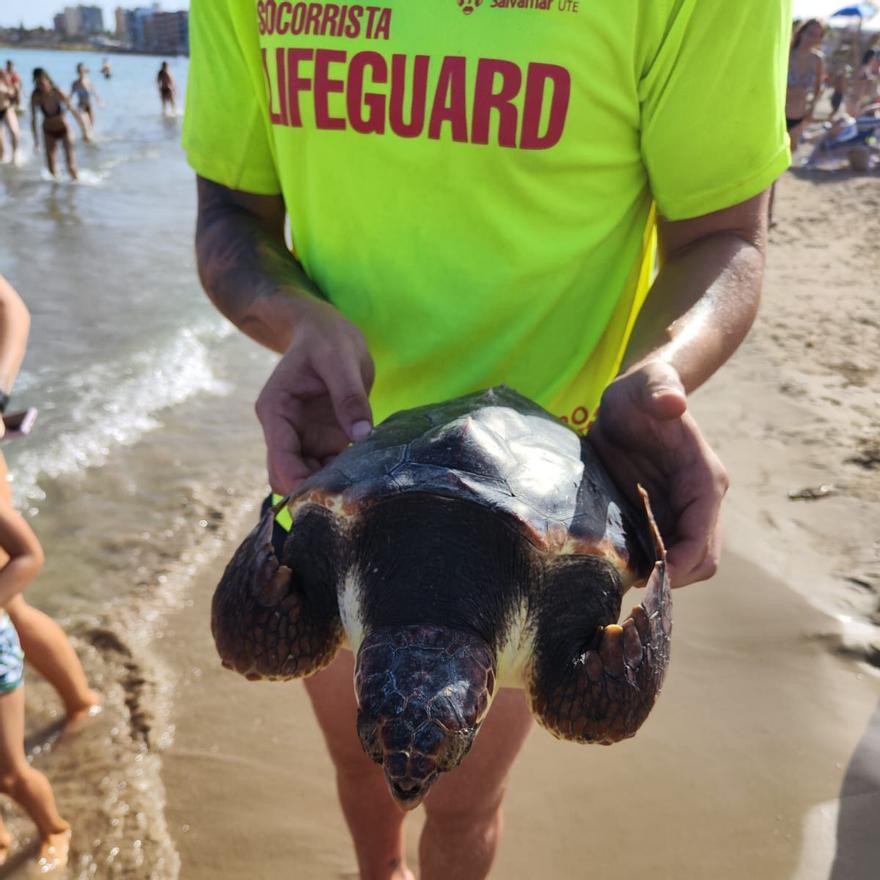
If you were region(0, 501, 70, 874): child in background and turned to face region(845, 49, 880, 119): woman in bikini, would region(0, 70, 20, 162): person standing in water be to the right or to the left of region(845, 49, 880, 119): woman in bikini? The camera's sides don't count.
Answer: left

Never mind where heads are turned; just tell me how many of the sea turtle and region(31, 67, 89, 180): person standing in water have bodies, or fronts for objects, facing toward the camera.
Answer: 2

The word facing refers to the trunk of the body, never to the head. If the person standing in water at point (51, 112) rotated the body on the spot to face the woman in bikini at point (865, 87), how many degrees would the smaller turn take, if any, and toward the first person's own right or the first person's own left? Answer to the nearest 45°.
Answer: approximately 90° to the first person's own left

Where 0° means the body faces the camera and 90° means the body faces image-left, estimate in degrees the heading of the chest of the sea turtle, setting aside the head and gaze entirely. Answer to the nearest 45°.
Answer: approximately 0°

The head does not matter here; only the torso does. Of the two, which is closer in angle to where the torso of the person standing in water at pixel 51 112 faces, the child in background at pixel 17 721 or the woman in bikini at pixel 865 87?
the child in background

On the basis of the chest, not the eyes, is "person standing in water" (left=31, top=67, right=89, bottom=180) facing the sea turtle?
yes

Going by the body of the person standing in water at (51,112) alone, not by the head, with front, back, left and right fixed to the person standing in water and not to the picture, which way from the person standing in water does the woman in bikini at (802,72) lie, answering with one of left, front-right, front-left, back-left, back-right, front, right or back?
front-left

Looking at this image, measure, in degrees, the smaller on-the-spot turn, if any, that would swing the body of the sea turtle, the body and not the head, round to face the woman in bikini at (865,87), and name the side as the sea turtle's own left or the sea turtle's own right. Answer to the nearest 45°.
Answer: approximately 135° to the sea turtle's own left

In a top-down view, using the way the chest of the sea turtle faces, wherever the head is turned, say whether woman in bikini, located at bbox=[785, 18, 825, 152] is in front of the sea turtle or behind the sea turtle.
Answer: behind

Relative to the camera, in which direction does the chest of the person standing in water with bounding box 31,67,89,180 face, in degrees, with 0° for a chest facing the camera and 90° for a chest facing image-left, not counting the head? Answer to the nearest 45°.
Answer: approximately 0°
